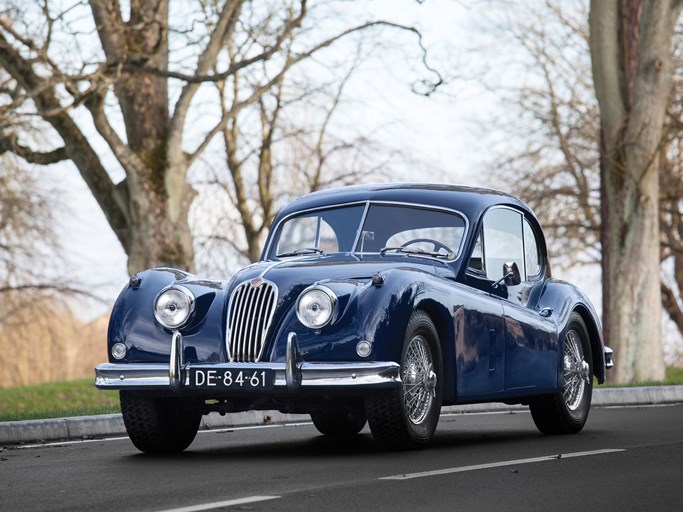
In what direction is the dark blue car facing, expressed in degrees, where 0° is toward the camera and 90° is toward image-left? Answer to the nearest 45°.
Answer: approximately 45°

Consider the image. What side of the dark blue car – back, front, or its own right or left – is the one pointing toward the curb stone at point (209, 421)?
right
